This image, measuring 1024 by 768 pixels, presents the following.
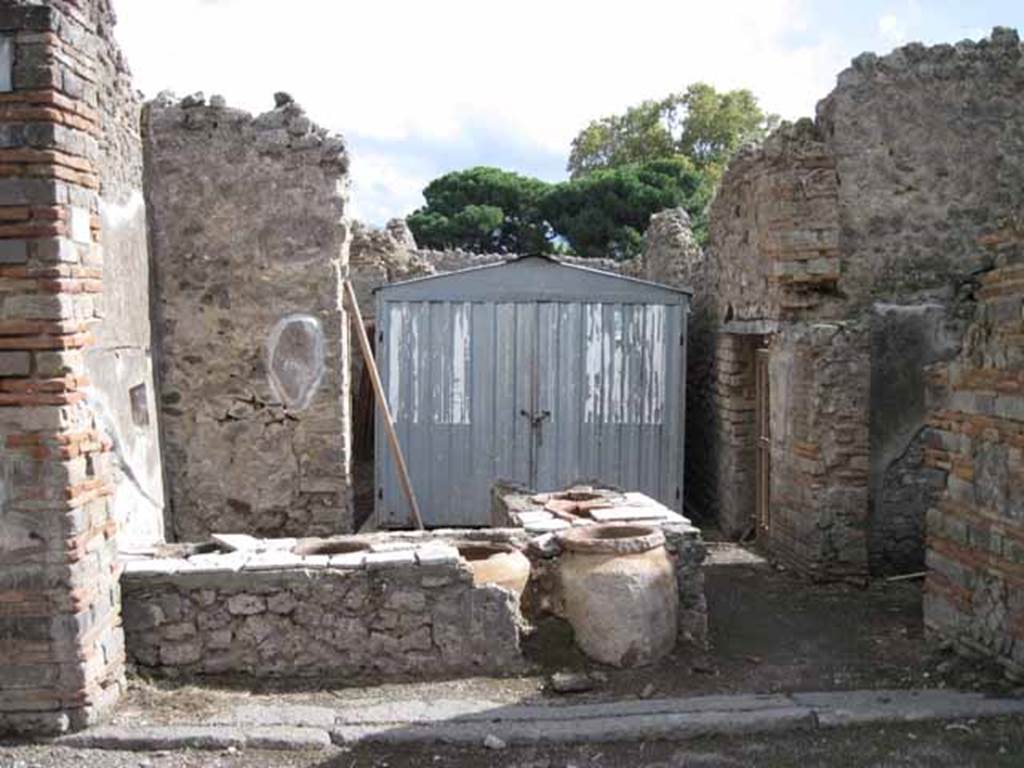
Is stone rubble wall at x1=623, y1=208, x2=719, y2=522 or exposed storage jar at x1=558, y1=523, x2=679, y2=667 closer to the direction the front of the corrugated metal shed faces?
the exposed storage jar

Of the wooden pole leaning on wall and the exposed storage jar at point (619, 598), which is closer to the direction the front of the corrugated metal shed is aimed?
the exposed storage jar

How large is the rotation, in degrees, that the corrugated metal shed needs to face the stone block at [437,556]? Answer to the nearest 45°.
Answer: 0° — it already faces it

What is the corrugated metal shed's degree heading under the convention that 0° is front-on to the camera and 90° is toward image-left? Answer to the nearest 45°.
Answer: approximately 0°

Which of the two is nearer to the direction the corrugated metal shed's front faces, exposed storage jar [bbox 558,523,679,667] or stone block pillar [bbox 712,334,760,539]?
the exposed storage jar

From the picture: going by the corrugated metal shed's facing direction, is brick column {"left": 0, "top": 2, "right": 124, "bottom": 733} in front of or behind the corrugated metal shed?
in front

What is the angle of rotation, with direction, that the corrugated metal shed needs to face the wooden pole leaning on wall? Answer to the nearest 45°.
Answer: approximately 45° to its right

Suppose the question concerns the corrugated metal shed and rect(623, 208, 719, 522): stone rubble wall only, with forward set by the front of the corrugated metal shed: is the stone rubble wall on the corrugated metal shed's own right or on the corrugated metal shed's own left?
on the corrugated metal shed's own left

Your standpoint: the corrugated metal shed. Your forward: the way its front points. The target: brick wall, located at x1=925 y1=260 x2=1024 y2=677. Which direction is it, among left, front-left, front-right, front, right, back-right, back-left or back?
front-left
